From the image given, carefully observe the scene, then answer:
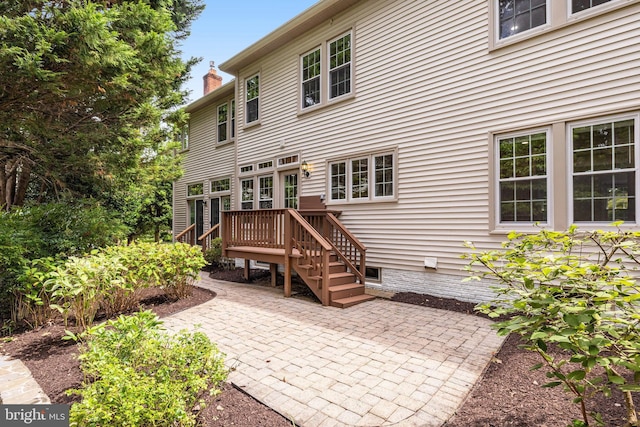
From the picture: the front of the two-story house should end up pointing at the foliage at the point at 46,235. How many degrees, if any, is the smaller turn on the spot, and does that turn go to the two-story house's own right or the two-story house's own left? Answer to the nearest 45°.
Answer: approximately 135° to the two-story house's own left

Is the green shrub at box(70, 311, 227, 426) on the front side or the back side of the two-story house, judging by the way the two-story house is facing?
on the back side

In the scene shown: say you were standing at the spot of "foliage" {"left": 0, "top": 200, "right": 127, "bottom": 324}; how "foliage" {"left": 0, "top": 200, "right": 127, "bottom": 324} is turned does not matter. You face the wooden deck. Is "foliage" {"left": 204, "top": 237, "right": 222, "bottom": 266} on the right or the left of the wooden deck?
left

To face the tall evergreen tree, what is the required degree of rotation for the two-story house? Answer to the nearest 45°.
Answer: approximately 135° to its left

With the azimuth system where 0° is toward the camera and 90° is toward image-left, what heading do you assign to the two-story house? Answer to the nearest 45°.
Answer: approximately 225°
